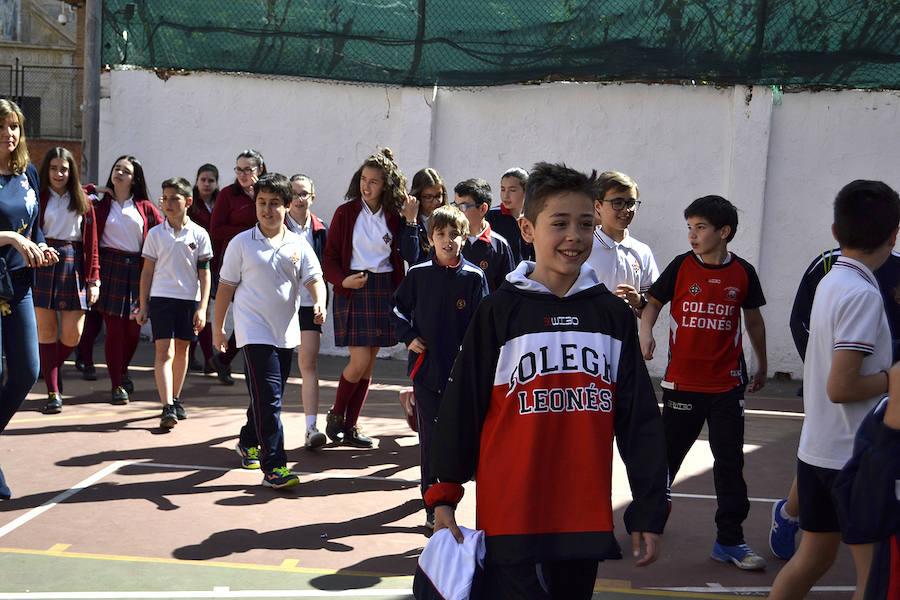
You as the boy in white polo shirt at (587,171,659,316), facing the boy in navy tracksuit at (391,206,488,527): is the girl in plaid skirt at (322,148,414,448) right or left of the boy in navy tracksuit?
right

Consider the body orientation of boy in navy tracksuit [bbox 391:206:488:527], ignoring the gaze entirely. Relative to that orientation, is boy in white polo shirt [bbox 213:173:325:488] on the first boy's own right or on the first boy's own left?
on the first boy's own right

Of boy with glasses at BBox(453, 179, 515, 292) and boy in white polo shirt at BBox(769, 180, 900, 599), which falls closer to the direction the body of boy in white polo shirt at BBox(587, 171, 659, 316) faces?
the boy in white polo shirt

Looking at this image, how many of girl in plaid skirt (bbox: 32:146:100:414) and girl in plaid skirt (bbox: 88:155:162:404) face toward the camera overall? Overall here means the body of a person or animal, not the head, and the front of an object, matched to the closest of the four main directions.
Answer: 2

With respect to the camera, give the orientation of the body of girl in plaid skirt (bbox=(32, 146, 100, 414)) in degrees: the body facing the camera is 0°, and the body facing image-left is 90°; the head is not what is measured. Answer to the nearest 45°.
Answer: approximately 0°
